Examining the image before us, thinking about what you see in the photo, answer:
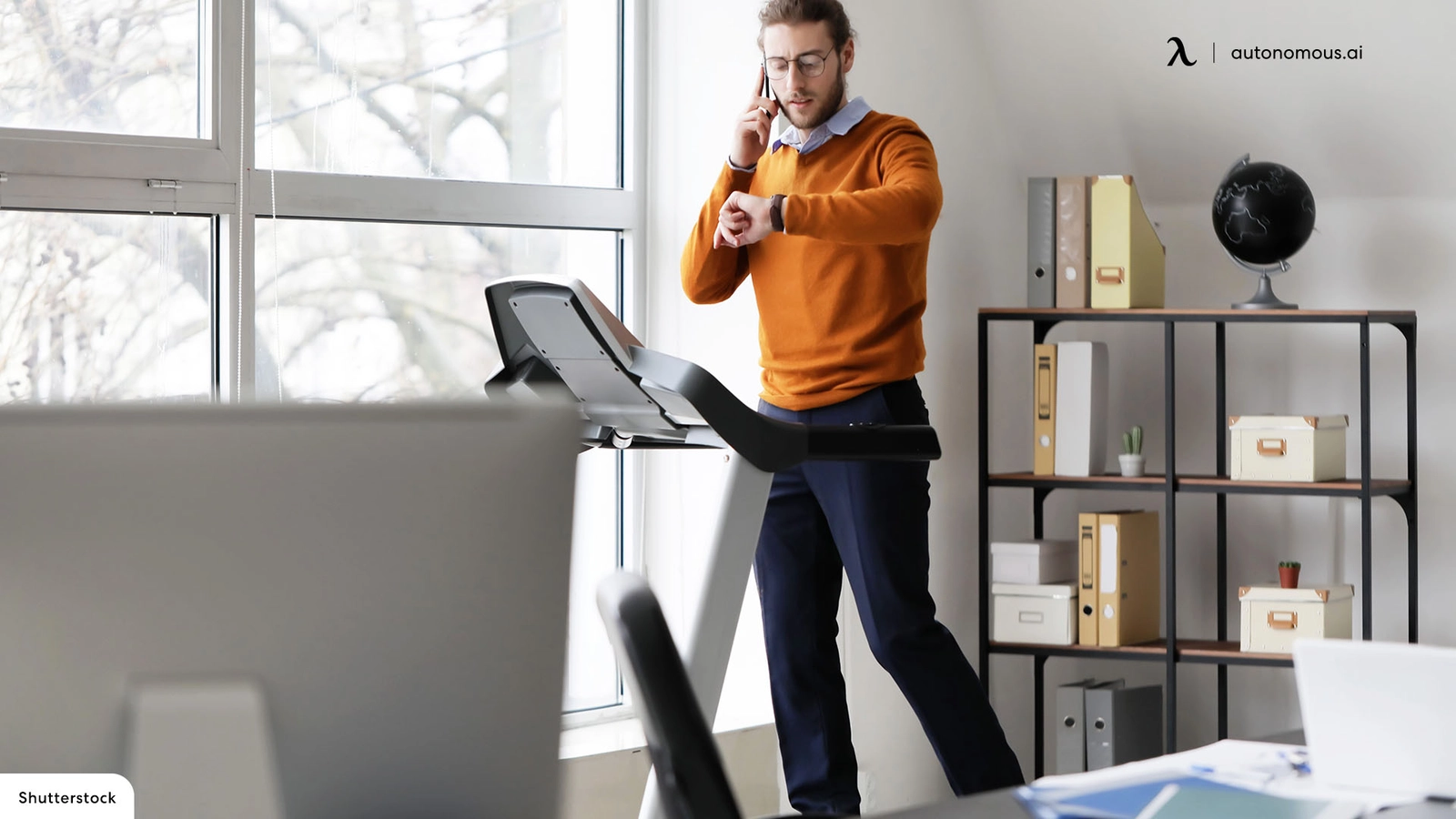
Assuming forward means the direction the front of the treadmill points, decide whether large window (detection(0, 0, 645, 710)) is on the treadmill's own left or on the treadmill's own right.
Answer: on the treadmill's own right

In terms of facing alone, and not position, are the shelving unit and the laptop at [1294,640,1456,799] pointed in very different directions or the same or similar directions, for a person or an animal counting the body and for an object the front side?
very different directions

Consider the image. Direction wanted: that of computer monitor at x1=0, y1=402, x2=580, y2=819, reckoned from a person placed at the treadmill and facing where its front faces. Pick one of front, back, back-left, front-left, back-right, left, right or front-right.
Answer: left

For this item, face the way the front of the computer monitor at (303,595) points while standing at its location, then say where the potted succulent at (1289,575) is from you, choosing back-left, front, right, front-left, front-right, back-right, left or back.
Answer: front-right

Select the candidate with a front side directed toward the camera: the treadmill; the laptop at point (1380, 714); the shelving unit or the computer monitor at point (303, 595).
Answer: the shelving unit

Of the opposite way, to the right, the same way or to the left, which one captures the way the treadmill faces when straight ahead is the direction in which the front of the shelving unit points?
to the right

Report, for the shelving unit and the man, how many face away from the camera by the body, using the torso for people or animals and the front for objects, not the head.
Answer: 0

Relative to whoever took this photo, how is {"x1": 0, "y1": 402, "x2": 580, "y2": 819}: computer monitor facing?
facing away from the viewer

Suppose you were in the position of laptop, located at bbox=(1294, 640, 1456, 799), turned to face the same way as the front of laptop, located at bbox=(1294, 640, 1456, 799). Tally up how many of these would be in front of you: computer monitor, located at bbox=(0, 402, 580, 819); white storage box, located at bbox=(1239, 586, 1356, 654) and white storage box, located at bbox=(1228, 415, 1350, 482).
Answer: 2

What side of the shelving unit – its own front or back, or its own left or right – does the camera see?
front

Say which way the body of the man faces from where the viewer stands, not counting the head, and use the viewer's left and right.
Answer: facing the viewer and to the left of the viewer

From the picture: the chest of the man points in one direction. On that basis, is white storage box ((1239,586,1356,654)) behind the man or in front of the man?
behind

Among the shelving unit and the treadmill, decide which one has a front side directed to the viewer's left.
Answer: the treadmill

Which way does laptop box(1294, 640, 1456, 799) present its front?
away from the camera

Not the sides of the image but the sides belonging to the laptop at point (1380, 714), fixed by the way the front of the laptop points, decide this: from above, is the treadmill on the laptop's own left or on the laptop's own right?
on the laptop's own left

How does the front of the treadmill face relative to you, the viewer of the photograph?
facing to the left of the viewer

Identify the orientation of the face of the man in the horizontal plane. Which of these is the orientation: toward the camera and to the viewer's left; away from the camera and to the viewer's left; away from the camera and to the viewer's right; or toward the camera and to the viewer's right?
toward the camera and to the viewer's left

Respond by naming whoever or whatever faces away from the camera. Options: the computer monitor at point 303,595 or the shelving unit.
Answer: the computer monitor

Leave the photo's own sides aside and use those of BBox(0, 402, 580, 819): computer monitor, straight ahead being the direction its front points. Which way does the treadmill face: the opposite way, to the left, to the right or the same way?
to the left
